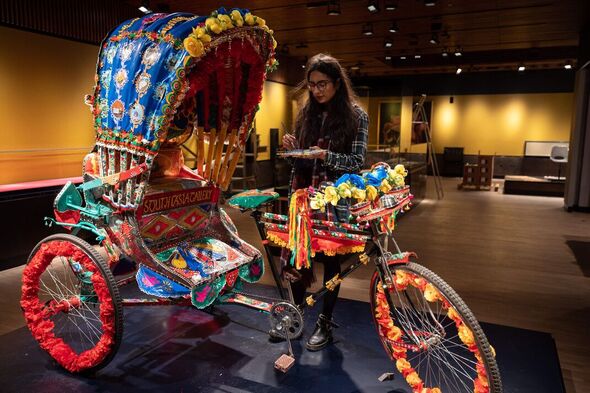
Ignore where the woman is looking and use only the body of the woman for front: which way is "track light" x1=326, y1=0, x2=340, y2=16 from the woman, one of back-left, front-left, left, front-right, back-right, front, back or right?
back-right

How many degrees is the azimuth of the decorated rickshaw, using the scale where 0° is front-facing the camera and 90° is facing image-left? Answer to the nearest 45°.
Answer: approximately 315°

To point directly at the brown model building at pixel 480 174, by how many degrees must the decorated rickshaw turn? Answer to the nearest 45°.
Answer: approximately 90° to its left

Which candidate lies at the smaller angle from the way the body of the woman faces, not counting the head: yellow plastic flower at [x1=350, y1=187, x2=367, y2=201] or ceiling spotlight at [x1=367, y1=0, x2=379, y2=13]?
the yellow plastic flower

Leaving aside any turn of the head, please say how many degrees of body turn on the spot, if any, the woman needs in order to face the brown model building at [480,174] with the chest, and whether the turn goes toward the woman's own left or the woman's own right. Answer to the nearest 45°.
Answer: approximately 180°

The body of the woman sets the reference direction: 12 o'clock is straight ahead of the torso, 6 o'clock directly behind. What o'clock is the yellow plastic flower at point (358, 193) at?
The yellow plastic flower is roughly at 10 o'clock from the woman.

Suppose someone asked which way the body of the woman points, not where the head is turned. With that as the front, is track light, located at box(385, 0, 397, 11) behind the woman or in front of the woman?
behind

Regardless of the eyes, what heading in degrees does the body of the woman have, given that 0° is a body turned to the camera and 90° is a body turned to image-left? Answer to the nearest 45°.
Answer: approximately 45°

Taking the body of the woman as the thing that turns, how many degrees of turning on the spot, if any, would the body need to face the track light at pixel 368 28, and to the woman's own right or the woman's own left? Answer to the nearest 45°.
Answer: approximately 135° to the woman's own right

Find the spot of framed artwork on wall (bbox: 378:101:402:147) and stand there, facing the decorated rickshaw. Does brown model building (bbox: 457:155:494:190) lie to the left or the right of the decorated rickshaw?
left
